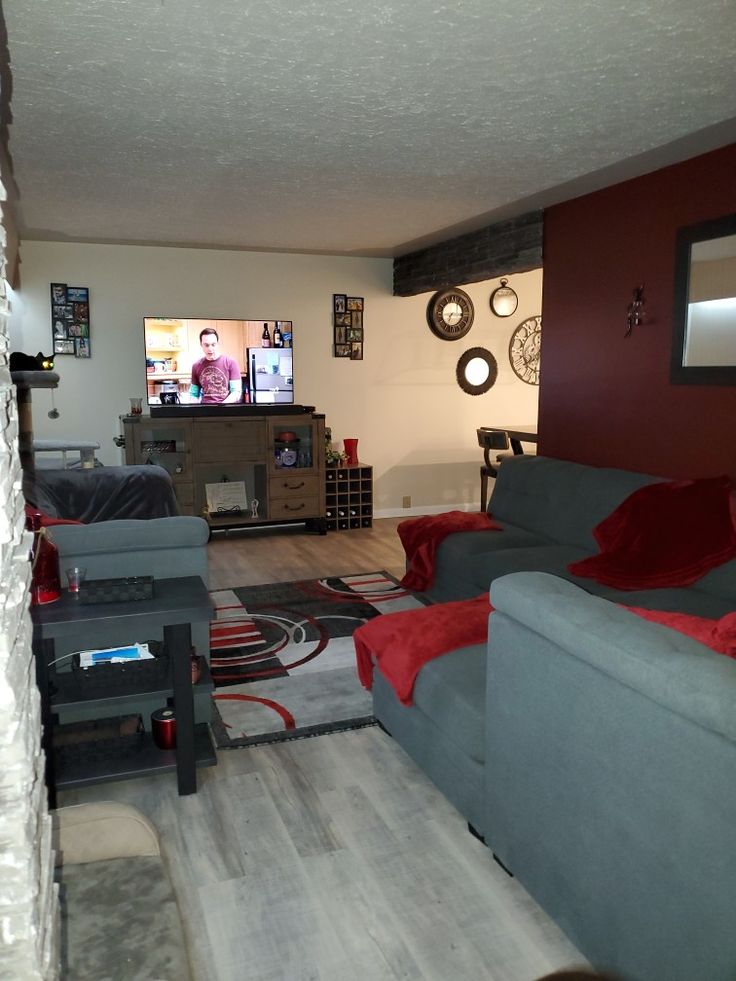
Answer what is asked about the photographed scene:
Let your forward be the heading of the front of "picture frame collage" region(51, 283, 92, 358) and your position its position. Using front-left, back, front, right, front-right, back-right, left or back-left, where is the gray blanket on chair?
front

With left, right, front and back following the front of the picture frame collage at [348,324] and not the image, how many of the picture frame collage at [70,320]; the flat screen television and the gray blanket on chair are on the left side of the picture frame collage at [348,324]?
0

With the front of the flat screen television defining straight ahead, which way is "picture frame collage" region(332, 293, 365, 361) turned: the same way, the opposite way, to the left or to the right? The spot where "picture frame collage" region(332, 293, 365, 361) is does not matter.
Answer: the same way

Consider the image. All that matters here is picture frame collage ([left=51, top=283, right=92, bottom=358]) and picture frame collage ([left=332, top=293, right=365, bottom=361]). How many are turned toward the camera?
2

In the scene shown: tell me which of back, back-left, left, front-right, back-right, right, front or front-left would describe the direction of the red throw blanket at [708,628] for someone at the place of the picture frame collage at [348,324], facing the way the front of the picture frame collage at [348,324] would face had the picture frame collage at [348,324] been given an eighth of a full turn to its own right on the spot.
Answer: front-left

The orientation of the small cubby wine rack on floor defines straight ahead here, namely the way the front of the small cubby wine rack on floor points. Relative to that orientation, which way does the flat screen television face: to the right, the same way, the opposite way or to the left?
the same way

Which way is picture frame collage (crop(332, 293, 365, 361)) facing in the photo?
toward the camera

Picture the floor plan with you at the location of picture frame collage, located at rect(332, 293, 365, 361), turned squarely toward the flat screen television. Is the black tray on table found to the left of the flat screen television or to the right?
left

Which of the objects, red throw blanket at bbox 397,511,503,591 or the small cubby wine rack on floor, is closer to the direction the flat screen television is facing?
the red throw blanket

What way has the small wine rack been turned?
toward the camera

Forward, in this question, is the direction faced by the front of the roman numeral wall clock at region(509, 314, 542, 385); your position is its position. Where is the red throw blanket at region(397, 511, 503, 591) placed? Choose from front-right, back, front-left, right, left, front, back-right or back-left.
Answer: front

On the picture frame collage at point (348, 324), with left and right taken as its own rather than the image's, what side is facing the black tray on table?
front

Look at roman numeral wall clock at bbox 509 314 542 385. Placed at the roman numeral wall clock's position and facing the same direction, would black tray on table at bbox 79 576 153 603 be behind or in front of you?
in front

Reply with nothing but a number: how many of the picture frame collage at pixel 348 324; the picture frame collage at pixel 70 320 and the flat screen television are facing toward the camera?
3

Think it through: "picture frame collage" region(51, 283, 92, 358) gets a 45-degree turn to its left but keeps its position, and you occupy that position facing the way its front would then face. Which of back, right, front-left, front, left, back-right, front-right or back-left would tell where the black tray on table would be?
front-right
